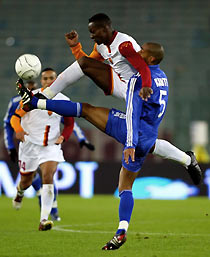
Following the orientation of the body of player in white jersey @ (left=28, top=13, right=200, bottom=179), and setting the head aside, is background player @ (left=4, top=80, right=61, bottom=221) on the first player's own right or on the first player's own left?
on the first player's own right

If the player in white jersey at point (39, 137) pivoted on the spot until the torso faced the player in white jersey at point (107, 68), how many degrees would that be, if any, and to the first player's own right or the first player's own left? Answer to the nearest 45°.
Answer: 0° — they already face them

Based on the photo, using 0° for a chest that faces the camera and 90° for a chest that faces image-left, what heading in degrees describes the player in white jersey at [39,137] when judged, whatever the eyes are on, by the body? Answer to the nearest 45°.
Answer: approximately 0°

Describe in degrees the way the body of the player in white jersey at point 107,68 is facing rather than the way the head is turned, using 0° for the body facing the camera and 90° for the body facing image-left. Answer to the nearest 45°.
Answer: approximately 45°

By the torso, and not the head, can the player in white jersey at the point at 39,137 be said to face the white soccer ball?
yes

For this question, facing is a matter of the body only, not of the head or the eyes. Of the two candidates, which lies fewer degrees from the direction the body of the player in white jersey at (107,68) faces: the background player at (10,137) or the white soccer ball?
the white soccer ball

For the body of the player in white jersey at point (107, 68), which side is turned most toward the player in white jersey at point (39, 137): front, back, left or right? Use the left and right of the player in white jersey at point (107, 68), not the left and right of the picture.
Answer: right
